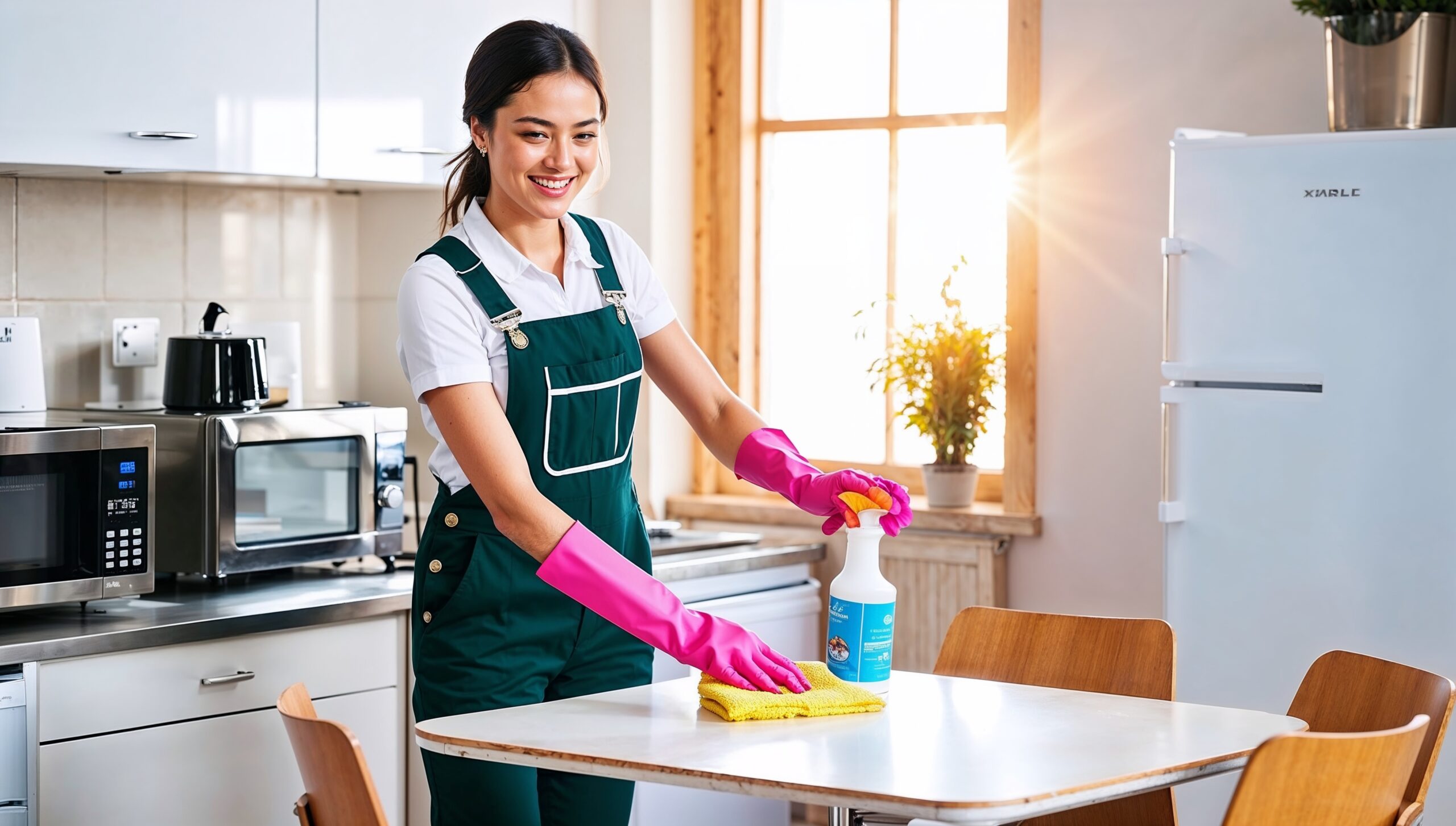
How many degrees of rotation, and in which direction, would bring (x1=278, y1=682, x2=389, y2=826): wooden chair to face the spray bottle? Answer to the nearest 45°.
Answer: approximately 45° to its right

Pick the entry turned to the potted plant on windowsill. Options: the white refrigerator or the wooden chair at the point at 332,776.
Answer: the wooden chair

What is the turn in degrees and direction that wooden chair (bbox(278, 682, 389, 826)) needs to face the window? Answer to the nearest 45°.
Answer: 0° — it already faces it

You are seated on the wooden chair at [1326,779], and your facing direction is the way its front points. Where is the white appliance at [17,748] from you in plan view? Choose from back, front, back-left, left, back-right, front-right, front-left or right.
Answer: front-left

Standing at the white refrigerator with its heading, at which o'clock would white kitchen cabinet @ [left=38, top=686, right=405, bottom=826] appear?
The white kitchen cabinet is roughly at 2 o'clock from the white refrigerator.

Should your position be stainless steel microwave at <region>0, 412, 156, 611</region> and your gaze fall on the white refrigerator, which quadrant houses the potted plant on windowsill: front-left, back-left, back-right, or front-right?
front-left

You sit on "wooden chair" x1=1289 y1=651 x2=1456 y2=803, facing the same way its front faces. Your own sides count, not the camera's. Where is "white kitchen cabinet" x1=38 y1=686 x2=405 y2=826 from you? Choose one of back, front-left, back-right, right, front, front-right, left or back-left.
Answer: front-right

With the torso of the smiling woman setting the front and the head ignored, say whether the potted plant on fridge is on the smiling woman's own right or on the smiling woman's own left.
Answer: on the smiling woman's own left

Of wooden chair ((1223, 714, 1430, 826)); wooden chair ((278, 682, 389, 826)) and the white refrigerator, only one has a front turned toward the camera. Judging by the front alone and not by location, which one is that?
the white refrigerator

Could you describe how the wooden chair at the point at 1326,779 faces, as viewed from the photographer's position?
facing away from the viewer and to the left of the viewer

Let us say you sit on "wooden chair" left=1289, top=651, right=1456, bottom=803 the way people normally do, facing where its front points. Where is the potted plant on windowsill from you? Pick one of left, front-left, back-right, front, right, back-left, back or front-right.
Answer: right

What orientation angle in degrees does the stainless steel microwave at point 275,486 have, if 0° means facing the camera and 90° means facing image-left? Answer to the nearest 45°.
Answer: approximately 315°

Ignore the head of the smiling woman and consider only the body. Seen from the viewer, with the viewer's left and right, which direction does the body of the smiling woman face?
facing the viewer and to the right of the viewer

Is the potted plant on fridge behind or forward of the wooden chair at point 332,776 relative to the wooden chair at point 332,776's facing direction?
forward

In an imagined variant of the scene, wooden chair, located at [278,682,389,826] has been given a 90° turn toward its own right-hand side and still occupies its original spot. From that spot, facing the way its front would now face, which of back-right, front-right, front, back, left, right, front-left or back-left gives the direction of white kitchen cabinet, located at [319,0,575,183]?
back-left

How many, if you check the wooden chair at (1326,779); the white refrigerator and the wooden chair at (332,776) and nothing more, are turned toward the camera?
1

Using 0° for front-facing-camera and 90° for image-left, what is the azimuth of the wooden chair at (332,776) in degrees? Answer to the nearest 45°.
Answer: approximately 225°

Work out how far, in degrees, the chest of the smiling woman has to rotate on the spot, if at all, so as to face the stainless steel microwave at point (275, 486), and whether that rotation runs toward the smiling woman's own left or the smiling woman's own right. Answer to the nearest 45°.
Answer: approximately 180°
